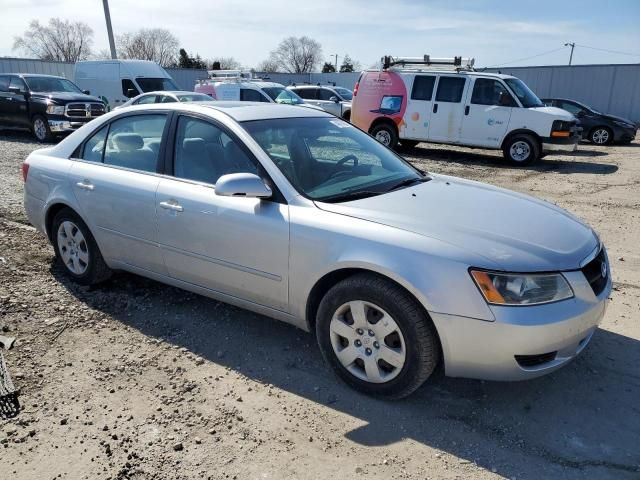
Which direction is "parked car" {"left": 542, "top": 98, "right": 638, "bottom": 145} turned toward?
to the viewer's right

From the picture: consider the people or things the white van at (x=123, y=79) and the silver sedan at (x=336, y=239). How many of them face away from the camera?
0

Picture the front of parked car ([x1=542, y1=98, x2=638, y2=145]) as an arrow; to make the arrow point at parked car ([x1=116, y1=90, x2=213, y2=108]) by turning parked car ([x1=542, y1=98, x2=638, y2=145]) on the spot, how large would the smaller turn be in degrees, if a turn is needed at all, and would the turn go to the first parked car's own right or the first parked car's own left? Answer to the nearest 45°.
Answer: approximately 135° to the first parked car's own right

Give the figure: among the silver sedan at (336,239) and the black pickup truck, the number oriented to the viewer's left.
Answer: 0

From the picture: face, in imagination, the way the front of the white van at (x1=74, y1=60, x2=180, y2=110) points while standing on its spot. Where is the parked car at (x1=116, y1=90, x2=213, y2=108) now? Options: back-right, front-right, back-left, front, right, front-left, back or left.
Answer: front-right

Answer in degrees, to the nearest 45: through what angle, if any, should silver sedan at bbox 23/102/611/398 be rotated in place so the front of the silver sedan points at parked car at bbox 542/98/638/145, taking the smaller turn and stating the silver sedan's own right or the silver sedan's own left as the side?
approximately 90° to the silver sedan's own left

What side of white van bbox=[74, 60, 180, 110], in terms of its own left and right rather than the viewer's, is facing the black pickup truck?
right

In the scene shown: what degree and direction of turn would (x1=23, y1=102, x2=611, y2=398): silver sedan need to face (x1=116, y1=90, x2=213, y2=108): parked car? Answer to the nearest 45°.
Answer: approximately 135° to its left

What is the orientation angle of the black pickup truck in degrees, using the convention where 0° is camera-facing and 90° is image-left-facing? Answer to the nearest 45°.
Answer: approximately 315°

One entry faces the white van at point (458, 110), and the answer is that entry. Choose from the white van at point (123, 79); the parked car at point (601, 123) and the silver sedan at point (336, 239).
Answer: the white van at point (123, 79)

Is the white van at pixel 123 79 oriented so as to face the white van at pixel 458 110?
yes

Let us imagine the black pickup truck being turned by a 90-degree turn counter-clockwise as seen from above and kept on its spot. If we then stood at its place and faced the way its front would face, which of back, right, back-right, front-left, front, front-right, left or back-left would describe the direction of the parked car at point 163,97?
right

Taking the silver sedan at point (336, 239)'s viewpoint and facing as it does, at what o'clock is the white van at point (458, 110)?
The white van is roughly at 8 o'clock from the silver sedan.

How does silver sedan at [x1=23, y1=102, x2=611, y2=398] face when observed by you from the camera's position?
facing the viewer and to the right of the viewer
